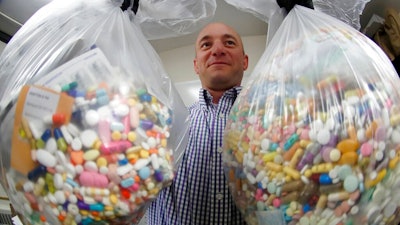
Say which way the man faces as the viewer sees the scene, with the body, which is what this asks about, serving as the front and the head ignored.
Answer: toward the camera

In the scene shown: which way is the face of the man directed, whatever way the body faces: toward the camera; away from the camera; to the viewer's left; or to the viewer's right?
toward the camera
